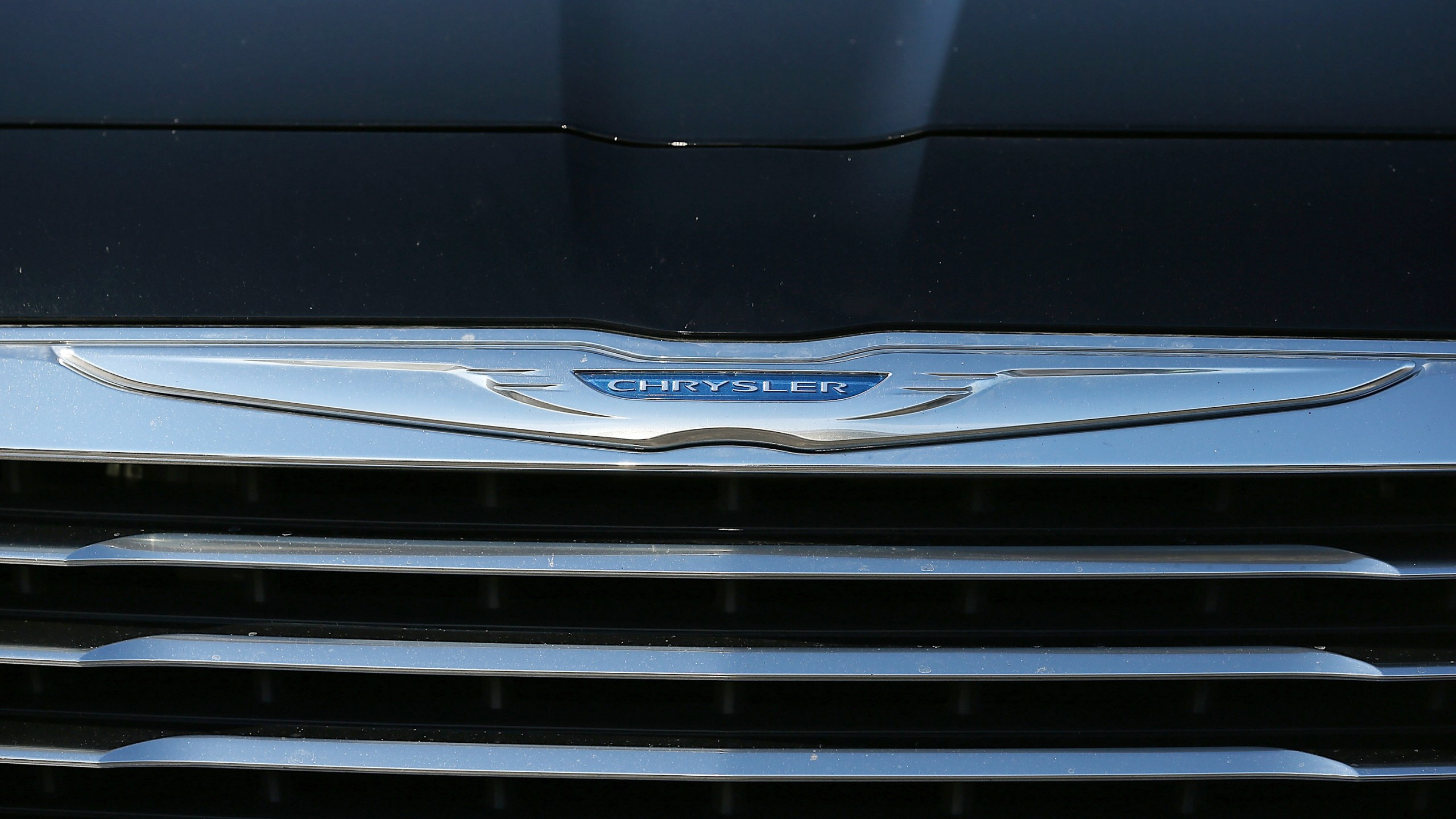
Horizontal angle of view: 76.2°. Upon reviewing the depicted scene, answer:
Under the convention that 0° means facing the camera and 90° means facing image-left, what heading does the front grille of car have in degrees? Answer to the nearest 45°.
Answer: approximately 0°
